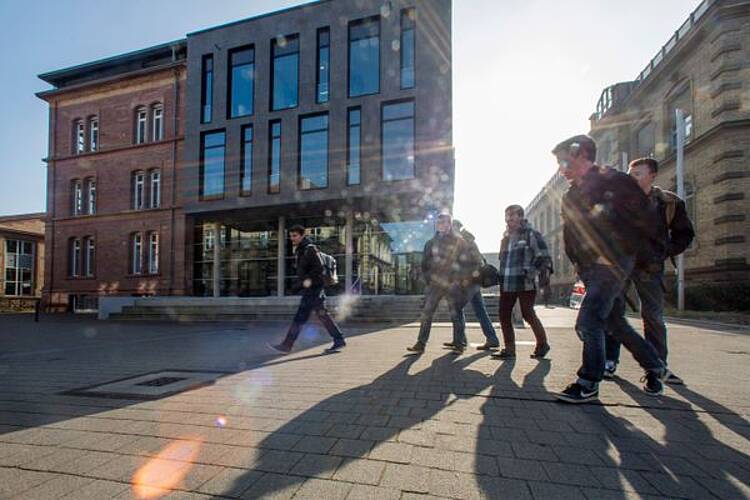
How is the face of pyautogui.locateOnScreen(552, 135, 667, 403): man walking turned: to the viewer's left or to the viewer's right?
to the viewer's left

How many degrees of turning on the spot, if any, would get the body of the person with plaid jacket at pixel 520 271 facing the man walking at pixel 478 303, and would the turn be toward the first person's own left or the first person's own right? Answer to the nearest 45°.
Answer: approximately 90° to the first person's own right
